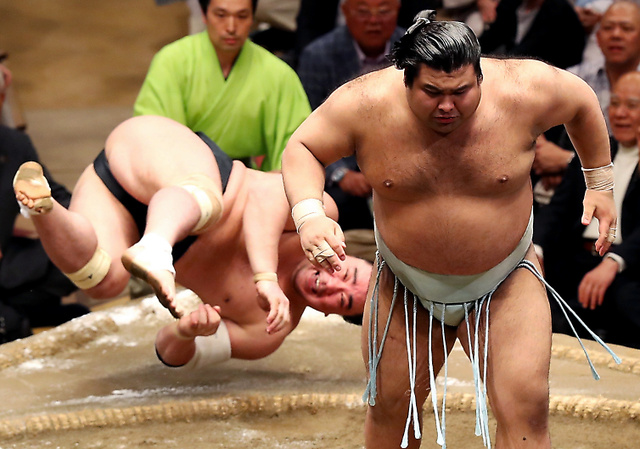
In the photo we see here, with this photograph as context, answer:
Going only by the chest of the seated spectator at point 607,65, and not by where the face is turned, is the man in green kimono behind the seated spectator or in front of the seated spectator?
in front

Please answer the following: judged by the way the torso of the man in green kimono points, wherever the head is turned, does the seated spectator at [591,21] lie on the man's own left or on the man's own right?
on the man's own left

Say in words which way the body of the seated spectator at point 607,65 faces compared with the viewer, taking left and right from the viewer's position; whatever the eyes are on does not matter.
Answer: facing the viewer and to the left of the viewer

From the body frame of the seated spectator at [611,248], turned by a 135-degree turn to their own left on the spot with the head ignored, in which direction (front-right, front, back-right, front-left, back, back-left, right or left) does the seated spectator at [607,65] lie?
left

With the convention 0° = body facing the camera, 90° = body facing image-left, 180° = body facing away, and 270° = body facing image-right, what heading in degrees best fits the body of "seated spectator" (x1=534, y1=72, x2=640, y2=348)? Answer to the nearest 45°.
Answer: approximately 45°

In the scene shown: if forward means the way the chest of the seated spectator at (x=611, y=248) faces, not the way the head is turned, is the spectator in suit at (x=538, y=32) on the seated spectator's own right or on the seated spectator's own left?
on the seated spectator's own right

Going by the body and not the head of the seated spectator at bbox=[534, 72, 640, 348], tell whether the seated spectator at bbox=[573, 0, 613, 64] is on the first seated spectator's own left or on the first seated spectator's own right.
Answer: on the first seated spectator's own right

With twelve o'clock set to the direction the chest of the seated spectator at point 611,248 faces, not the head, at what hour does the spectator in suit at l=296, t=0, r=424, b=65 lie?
The spectator in suit is roughly at 3 o'clock from the seated spectator.

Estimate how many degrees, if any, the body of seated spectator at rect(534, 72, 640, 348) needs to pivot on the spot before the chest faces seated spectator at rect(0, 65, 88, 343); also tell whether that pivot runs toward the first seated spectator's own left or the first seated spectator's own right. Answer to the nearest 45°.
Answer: approximately 45° to the first seated spectator's own right

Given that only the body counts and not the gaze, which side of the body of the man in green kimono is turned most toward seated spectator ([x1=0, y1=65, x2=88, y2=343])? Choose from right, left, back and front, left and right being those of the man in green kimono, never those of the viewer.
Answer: right

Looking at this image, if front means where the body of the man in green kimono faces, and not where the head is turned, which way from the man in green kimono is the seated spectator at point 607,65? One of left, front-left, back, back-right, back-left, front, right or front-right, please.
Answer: left

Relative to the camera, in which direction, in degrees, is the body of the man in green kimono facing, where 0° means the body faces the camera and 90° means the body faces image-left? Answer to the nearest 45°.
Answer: approximately 0°
